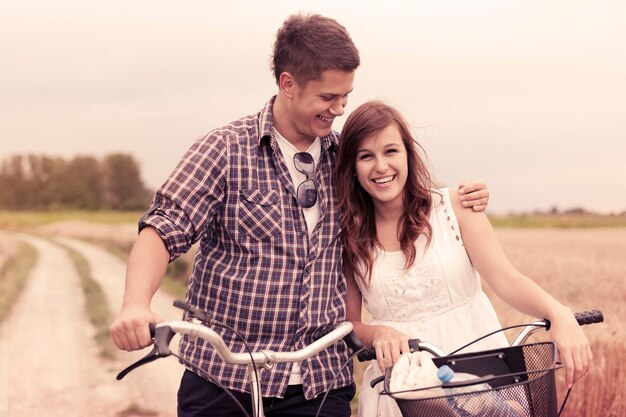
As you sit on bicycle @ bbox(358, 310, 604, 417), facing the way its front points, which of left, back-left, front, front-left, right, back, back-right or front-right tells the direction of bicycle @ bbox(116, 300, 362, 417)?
right

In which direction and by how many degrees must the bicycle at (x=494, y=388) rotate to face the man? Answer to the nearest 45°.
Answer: approximately 135° to its right

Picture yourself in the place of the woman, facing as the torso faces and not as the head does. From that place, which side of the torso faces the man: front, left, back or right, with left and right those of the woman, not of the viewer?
right

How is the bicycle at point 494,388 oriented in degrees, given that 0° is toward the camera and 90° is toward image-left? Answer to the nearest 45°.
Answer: approximately 0°

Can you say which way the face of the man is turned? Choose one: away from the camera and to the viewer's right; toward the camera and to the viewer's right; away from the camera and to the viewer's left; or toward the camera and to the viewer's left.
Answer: toward the camera and to the viewer's right
